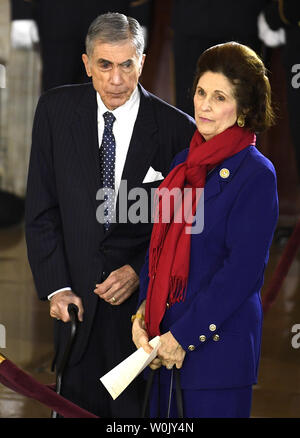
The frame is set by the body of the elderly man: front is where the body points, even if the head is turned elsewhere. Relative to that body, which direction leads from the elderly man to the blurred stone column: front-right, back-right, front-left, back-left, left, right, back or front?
back

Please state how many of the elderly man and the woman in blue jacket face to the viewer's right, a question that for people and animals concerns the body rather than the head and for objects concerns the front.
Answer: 0

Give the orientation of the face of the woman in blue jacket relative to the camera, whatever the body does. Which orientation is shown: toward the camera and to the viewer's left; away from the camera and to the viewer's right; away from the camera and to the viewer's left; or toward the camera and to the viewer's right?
toward the camera and to the viewer's left

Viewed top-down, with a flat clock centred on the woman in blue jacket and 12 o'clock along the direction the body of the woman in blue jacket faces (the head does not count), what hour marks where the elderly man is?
The elderly man is roughly at 3 o'clock from the woman in blue jacket.

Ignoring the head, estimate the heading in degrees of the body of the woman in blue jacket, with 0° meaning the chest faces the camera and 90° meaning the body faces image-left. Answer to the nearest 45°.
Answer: approximately 45°

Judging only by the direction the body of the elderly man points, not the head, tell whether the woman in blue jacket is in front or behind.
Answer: in front

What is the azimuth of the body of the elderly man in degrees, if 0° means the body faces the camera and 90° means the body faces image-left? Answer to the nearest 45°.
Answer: approximately 0°

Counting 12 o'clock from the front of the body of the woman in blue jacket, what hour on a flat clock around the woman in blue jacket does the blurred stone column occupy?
The blurred stone column is roughly at 4 o'clock from the woman in blue jacket.
